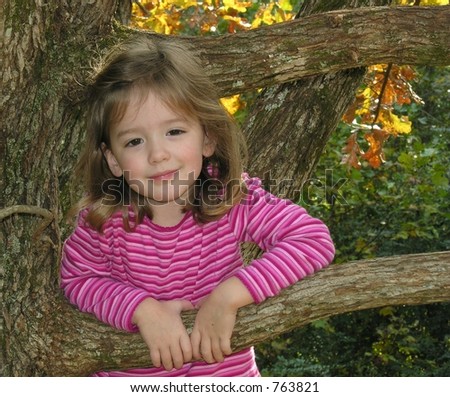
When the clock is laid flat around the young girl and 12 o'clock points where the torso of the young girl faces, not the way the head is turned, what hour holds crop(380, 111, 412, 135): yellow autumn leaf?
The yellow autumn leaf is roughly at 7 o'clock from the young girl.

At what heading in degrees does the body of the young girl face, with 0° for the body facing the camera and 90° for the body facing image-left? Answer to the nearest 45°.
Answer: approximately 0°

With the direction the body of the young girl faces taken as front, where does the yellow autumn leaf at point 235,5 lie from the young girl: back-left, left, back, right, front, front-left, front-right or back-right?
back
